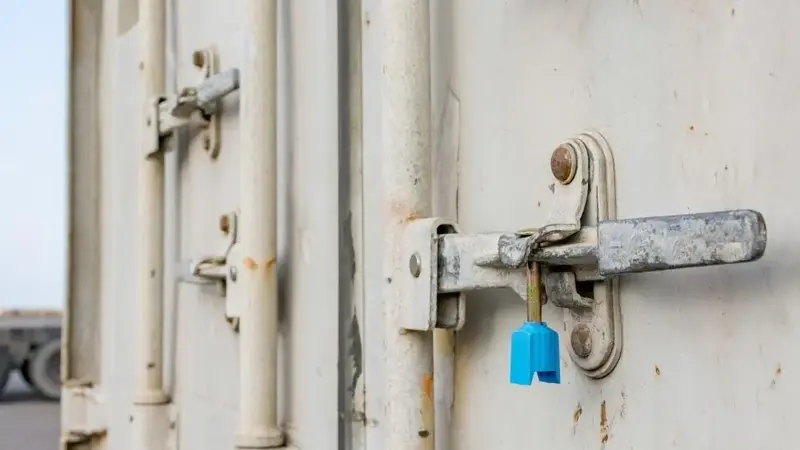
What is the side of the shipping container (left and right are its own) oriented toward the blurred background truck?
right

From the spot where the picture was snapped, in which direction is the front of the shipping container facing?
facing the viewer and to the left of the viewer
